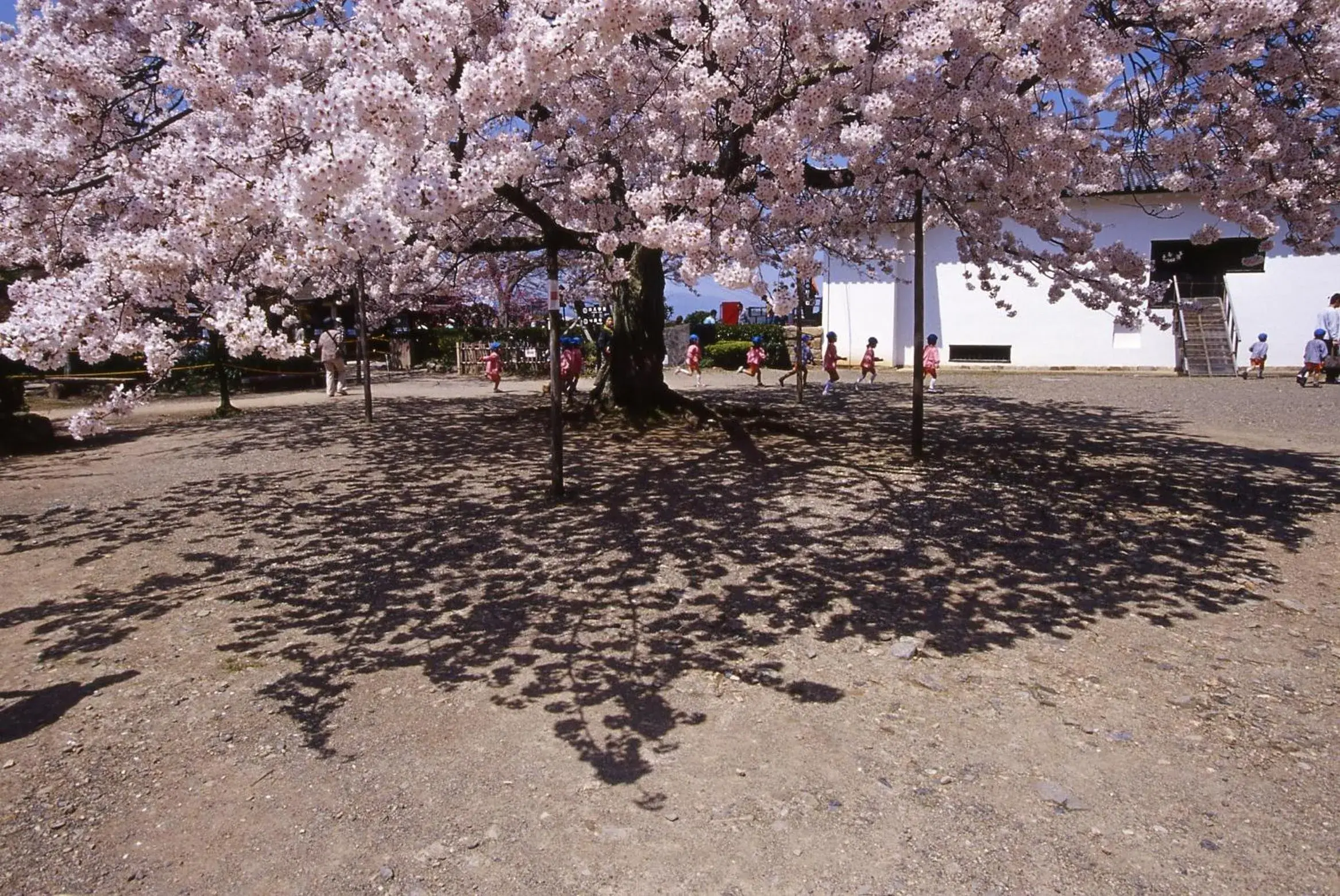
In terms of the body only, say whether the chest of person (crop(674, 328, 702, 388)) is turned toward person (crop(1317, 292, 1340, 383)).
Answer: yes

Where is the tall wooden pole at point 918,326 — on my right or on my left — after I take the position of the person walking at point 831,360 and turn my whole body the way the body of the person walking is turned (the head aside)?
on my right

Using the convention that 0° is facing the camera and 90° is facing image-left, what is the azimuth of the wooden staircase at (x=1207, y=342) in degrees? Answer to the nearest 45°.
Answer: approximately 0°

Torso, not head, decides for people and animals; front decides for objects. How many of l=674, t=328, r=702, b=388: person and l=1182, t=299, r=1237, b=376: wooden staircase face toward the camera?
1

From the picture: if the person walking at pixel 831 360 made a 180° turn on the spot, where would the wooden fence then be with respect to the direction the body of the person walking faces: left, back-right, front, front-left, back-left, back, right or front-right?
front-right

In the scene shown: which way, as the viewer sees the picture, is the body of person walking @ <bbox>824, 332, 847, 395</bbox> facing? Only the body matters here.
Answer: to the viewer's right

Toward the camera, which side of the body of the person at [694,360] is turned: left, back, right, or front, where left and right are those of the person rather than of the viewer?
right

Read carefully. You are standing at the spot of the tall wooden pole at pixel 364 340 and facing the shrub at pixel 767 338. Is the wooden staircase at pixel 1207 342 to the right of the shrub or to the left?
right
